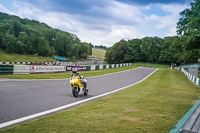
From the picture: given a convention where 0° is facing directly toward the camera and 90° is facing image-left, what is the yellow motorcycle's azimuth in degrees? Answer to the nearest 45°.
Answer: approximately 45°

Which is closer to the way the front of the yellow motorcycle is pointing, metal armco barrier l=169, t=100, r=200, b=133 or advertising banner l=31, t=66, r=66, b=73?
the metal armco barrier

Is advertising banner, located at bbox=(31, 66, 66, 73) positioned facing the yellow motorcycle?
yes

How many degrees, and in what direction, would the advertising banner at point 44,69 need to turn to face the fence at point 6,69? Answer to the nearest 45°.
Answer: approximately 45° to its right

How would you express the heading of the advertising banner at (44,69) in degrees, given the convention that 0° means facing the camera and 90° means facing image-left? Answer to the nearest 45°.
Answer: approximately 0°
